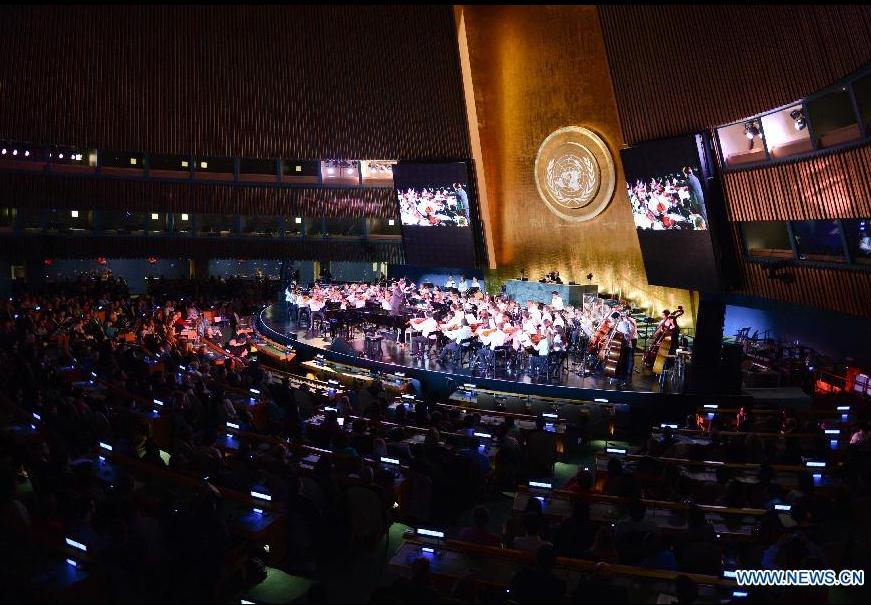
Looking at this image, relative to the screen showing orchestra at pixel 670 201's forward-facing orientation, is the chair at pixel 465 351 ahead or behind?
ahead

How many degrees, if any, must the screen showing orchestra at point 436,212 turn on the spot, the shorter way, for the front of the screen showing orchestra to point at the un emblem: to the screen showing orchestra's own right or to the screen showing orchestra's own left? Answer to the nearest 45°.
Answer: approximately 45° to the screen showing orchestra's own left

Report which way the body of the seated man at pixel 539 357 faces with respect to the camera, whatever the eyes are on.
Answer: to the viewer's left

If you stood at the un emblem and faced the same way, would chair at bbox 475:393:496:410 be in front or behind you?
in front

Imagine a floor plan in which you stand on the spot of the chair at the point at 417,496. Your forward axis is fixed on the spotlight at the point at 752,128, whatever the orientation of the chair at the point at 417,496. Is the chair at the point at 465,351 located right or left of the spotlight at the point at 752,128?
left

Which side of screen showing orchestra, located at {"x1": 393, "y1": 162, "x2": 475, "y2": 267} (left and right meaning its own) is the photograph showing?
front

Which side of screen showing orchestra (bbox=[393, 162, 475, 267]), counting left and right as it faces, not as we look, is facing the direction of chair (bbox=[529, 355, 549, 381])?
front

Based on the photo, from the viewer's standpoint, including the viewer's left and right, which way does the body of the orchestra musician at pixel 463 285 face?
facing the viewer and to the left of the viewer

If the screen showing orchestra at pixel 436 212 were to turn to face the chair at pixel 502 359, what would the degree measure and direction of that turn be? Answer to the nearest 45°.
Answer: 0° — it already faces it

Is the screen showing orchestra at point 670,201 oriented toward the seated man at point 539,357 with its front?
yes

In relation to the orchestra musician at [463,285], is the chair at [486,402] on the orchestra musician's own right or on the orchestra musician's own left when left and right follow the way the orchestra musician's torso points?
on the orchestra musician's own left
